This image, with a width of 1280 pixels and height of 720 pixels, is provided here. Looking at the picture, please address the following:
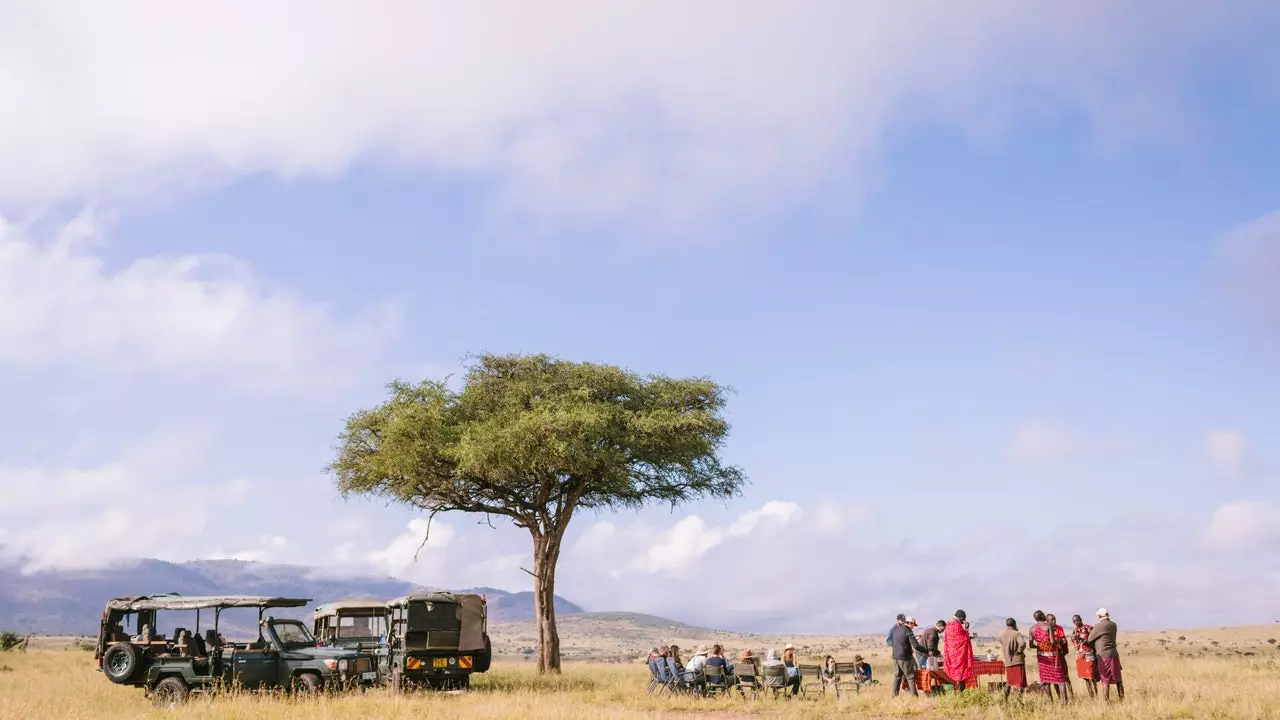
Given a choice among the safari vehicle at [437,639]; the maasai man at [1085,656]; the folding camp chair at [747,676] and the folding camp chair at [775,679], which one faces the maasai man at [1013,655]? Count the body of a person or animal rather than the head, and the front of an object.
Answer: the maasai man at [1085,656]

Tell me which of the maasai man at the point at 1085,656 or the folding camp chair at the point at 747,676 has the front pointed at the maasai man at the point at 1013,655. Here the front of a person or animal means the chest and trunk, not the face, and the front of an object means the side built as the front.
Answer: the maasai man at the point at 1085,656

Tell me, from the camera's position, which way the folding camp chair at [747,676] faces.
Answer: facing away from the viewer

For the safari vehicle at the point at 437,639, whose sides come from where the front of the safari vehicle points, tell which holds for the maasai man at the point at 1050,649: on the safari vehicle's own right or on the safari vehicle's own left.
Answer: on the safari vehicle's own right

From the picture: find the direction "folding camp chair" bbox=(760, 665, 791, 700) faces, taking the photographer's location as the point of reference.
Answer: facing away from the viewer

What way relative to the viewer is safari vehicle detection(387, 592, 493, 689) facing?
away from the camera

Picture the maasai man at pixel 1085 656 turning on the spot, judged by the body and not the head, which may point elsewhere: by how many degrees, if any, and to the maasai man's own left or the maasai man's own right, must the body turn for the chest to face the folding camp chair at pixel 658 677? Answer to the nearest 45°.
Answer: approximately 45° to the maasai man's own right

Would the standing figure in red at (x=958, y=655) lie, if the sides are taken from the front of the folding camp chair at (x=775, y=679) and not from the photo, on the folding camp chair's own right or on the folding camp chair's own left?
on the folding camp chair's own right

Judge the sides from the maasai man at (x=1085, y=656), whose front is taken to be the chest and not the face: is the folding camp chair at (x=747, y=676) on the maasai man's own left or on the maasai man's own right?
on the maasai man's own right

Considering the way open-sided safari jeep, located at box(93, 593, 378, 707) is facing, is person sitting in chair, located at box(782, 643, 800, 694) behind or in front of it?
in front
